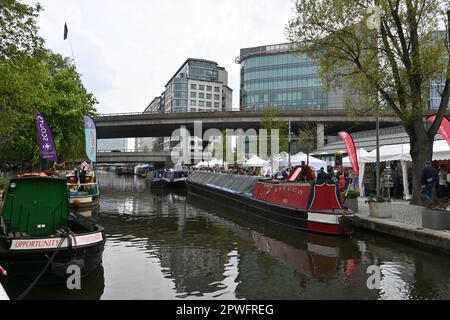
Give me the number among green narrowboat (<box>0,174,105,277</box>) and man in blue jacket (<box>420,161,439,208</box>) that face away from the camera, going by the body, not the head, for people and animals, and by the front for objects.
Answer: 1

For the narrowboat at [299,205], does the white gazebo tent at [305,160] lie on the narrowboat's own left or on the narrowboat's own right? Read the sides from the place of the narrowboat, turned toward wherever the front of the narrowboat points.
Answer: on the narrowboat's own right

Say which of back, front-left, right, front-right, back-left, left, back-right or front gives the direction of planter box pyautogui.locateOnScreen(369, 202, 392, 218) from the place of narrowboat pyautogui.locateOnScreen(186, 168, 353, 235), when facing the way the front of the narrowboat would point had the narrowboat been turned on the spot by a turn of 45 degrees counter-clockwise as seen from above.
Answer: back

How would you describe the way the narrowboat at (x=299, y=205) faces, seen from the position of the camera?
facing away from the viewer and to the left of the viewer

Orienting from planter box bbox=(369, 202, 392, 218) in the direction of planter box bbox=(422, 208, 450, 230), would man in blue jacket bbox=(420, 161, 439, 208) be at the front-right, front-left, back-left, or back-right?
front-left

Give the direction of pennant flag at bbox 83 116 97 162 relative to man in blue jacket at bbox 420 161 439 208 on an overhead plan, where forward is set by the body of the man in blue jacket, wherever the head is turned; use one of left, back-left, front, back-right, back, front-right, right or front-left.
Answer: left
